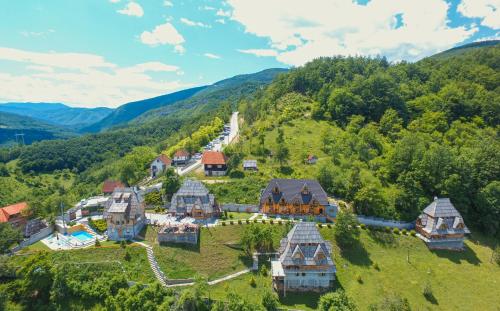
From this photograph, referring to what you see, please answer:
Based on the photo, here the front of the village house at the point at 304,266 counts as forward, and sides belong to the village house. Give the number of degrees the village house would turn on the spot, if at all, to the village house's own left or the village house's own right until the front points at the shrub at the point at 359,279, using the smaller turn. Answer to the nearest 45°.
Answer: approximately 90° to the village house's own left

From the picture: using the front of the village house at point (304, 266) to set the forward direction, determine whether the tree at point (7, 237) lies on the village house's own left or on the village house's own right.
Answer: on the village house's own right

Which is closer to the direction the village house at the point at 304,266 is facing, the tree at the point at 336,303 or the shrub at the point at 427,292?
the tree

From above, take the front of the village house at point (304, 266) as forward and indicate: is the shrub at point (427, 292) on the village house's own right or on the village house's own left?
on the village house's own left

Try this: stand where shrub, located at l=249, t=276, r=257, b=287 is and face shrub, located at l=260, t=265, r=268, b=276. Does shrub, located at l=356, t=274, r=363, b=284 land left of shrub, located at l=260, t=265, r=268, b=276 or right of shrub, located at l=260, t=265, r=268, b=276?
right

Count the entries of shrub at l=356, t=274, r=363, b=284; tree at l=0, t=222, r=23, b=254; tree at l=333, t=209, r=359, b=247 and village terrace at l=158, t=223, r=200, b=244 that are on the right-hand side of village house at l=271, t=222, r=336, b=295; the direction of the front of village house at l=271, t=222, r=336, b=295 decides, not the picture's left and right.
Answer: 2

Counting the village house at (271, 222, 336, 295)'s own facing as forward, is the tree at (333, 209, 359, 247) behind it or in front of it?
behind

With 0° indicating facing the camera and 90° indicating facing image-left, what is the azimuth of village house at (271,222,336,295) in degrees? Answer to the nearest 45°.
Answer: approximately 0°

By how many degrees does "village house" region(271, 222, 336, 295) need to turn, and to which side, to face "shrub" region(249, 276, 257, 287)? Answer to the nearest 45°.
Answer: approximately 90° to its right

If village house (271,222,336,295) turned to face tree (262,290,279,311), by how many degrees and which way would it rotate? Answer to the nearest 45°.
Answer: approximately 45° to its right

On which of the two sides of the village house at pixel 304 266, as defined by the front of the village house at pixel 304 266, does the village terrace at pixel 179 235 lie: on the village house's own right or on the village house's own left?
on the village house's own right
